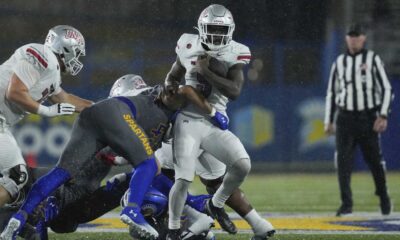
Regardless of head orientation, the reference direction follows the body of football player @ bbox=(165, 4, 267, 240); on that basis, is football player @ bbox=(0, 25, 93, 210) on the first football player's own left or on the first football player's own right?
on the first football player's own right

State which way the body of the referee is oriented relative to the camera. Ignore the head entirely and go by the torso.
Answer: toward the camera

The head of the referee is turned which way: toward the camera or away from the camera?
toward the camera

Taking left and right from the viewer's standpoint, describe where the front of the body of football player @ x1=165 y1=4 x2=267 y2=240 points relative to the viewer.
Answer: facing the viewer

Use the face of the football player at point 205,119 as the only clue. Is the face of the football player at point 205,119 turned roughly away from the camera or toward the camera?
toward the camera

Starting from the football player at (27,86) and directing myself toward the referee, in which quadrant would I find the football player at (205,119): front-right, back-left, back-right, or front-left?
front-right

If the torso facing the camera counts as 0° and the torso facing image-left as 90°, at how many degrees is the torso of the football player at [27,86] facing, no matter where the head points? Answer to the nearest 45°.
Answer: approximately 270°

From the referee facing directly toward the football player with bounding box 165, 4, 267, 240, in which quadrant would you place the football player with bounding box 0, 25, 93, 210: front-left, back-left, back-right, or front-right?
front-right
